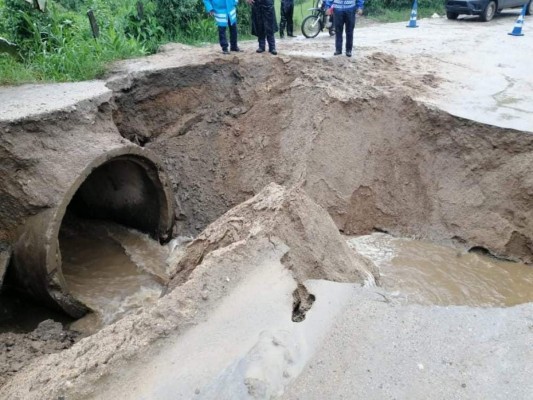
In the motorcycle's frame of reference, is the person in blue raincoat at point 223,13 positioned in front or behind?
in front

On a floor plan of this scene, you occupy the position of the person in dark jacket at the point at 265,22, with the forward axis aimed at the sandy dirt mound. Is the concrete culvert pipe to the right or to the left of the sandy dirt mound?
right

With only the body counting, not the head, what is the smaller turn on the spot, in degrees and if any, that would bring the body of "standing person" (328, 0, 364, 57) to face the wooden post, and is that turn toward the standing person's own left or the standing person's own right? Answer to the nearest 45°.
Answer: approximately 90° to the standing person's own right

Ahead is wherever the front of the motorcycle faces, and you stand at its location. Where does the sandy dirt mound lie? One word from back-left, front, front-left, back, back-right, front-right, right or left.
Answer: front-left

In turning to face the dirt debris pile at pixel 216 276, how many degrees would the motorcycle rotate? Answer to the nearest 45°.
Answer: approximately 45° to its left

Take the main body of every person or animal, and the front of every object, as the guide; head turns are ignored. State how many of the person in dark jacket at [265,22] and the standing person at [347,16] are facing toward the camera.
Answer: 2

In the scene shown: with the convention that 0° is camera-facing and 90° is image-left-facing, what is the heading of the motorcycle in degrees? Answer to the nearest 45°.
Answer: approximately 45°

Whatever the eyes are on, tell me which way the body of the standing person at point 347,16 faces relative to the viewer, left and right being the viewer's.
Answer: facing the viewer

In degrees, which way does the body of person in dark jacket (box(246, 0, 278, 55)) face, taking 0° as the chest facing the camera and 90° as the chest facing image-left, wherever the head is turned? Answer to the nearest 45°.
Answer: approximately 0°

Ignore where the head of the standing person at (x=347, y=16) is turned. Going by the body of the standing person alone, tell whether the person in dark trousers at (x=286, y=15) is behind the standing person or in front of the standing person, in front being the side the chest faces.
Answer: behind

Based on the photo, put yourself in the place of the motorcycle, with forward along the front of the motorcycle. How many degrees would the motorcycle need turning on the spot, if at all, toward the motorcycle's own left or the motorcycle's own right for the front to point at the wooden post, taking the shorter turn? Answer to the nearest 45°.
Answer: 0° — it already faces it

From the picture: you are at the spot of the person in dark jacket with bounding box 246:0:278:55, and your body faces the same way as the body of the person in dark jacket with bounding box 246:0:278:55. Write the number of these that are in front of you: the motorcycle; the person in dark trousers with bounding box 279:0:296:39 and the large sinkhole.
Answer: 1
